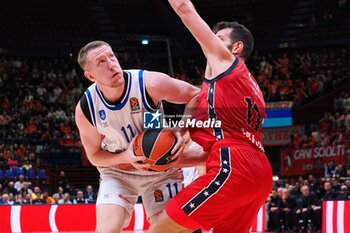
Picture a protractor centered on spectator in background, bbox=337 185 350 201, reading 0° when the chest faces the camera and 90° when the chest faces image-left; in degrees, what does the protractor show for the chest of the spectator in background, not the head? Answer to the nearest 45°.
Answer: approximately 0°

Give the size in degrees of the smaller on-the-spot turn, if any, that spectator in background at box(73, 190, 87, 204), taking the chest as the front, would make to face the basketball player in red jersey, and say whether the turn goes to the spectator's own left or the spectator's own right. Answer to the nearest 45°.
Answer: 0° — they already face them

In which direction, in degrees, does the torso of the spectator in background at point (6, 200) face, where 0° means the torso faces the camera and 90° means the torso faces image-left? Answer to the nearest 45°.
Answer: approximately 0°

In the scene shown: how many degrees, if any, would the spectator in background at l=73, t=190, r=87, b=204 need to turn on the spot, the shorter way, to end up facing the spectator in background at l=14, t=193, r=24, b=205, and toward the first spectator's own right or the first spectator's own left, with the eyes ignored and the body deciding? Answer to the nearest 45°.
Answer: approximately 90° to the first spectator's own right
